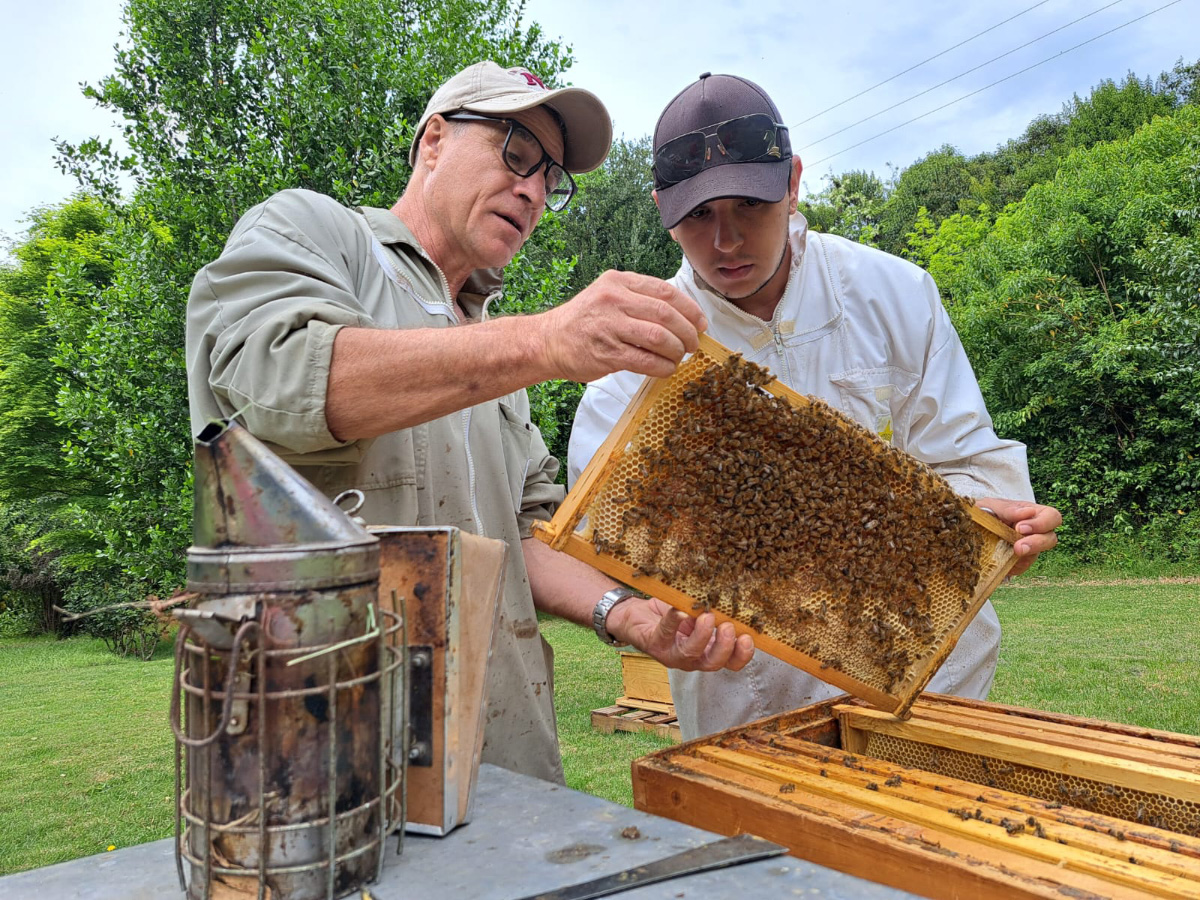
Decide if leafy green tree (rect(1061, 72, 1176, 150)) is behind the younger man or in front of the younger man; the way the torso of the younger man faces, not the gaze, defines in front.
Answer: behind

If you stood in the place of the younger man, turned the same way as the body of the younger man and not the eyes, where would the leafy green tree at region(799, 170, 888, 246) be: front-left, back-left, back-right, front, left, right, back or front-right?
back

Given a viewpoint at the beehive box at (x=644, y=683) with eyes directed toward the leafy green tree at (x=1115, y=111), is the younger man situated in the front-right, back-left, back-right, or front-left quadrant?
back-right

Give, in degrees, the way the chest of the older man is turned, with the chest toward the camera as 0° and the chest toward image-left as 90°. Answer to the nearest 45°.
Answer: approximately 315°

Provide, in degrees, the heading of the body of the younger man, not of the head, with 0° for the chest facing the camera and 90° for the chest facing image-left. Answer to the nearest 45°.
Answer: approximately 0°

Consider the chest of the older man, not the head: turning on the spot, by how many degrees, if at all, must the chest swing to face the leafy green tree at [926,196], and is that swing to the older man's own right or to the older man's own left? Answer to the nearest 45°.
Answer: approximately 90° to the older man's own left

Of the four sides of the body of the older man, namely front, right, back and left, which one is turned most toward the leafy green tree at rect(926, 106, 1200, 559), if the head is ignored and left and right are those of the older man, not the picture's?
left

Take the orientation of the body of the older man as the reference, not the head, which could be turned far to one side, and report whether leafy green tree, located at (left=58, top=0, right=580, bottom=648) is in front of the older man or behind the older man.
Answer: behind

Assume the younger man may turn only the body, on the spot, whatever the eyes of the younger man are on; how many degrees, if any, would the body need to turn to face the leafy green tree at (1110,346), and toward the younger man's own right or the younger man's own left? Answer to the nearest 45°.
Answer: approximately 180°

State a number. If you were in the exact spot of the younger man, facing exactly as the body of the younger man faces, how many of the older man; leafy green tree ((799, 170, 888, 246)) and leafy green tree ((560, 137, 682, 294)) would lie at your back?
2
